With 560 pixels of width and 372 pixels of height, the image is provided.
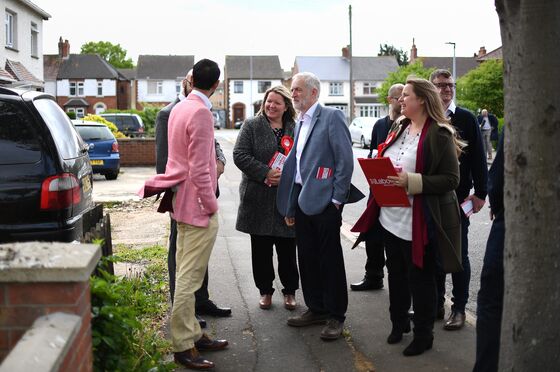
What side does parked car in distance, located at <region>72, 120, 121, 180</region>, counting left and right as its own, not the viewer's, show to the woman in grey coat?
back

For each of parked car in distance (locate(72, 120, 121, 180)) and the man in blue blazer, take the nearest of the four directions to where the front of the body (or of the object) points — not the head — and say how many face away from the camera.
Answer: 1

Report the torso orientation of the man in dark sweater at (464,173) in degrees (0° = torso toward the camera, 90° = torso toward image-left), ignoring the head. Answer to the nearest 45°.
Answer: approximately 45°

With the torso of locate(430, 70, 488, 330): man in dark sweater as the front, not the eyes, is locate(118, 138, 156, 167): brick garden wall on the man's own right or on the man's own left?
on the man's own right

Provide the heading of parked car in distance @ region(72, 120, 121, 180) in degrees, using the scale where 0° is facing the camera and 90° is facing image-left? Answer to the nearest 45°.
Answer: approximately 180°

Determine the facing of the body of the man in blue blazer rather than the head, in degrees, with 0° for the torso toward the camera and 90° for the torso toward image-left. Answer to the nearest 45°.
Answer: approximately 45°

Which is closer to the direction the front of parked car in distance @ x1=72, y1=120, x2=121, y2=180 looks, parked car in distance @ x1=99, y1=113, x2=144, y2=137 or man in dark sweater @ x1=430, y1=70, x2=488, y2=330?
the parked car in distance

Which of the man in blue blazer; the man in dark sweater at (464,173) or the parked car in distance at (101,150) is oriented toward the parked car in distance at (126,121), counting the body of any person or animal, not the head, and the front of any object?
the parked car in distance at (101,150)

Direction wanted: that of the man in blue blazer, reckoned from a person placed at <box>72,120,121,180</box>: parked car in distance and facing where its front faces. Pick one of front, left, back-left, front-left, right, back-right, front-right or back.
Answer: back

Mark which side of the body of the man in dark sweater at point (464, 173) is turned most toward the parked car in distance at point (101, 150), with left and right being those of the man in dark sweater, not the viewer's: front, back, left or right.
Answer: right

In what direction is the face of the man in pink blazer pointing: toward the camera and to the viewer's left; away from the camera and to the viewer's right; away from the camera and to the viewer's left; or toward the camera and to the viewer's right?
away from the camera and to the viewer's right

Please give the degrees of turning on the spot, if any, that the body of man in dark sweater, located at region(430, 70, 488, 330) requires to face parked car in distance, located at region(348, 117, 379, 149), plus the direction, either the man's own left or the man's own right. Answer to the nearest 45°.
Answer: approximately 135° to the man's own right
